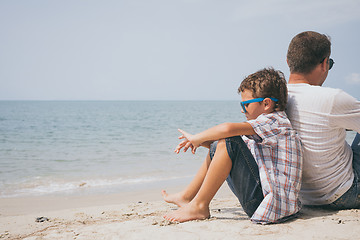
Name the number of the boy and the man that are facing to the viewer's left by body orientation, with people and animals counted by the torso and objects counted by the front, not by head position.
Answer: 1

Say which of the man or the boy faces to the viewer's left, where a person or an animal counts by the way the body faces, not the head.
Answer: the boy

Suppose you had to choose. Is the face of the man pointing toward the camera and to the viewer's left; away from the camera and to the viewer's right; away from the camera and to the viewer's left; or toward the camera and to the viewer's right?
away from the camera and to the viewer's right

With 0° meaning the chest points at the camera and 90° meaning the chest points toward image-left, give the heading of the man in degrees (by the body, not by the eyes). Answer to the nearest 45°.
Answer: approximately 225°

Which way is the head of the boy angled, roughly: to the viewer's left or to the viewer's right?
to the viewer's left

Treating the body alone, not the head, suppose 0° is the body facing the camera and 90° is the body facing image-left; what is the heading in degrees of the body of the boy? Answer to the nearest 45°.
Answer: approximately 90°
